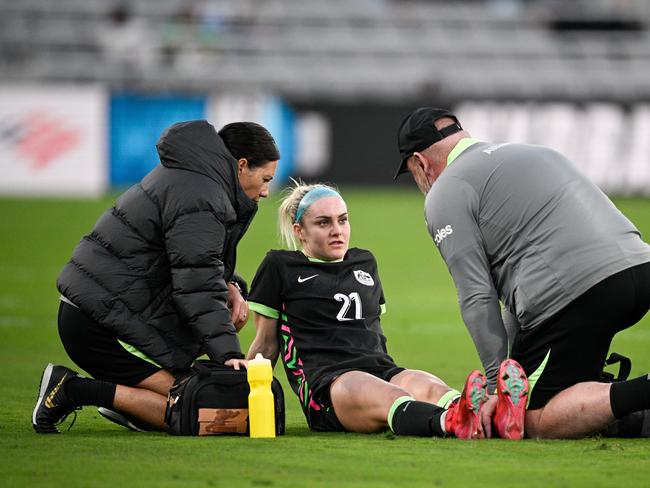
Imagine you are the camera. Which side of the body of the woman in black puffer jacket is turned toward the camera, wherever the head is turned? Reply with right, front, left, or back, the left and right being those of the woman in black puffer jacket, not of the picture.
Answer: right

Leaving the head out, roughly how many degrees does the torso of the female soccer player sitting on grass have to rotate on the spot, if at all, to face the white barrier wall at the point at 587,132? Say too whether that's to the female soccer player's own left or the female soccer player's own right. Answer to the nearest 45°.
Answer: approximately 135° to the female soccer player's own left

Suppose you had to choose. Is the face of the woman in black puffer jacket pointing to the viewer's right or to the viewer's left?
to the viewer's right

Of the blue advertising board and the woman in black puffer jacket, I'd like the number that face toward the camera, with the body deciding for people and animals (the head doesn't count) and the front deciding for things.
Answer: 1

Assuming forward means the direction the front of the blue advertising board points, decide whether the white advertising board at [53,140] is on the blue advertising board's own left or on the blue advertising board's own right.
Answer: on the blue advertising board's own right

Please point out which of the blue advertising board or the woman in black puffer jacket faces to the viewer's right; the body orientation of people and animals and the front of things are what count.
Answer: the woman in black puffer jacket

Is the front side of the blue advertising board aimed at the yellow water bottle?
yes

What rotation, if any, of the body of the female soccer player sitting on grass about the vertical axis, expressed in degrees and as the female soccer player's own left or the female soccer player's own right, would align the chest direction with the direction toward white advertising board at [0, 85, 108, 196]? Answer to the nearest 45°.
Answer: approximately 135° to the female soccer player's own left

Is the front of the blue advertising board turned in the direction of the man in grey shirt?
yes

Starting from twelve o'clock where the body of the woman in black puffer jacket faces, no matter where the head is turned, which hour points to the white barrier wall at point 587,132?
The white barrier wall is roughly at 10 o'clock from the woman in black puffer jacket.

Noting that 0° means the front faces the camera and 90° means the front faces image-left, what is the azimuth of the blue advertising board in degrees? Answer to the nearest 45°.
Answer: approximately 0°
